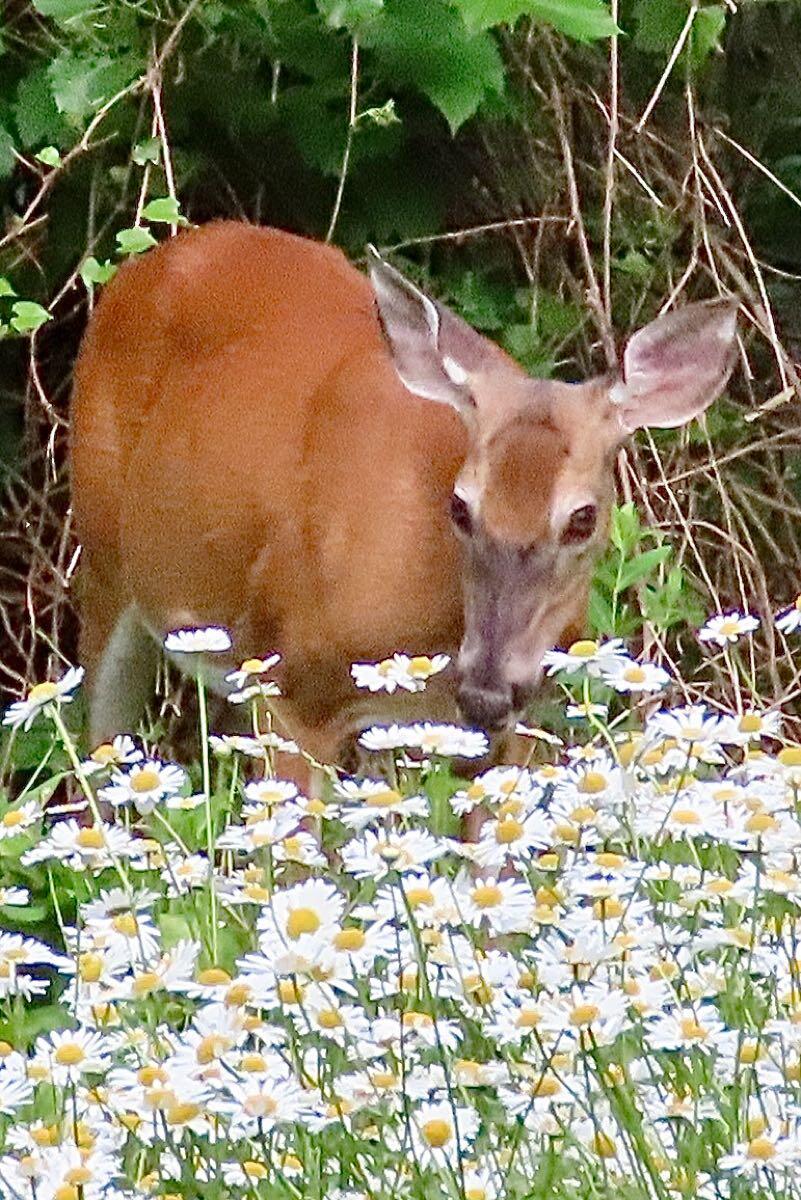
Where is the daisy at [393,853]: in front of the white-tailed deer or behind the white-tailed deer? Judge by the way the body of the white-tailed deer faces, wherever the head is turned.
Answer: in front

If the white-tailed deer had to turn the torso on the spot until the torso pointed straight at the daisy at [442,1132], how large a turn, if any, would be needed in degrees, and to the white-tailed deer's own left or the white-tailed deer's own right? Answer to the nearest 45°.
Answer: approximately 45° to the white-tailed deer's own right

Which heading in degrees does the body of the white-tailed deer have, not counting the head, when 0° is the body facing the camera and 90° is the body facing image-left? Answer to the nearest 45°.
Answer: approximately 315°

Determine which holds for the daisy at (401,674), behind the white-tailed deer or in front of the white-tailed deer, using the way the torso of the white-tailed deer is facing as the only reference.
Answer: in front

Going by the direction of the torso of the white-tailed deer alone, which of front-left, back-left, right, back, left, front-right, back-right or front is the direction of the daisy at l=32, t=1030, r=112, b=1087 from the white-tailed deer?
front-right

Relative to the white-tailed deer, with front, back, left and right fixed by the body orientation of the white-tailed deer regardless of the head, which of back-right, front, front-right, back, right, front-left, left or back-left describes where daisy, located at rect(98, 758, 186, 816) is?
front-right

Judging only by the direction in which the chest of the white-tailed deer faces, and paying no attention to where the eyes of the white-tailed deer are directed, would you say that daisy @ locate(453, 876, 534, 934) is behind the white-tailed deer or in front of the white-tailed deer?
in front
